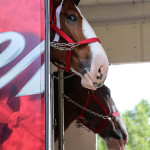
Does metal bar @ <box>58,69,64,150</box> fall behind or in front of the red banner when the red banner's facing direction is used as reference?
behind

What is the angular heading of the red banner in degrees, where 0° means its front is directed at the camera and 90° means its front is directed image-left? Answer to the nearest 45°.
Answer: approximately 0°
